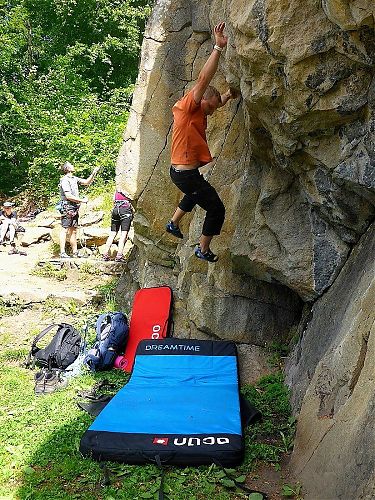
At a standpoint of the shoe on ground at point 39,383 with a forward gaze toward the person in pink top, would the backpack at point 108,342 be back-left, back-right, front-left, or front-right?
front-right

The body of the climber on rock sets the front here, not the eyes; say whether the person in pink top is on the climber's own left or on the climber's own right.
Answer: on the climber's own left

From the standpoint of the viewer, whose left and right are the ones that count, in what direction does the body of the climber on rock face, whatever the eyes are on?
facing to the right of the viewer
